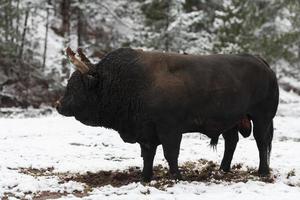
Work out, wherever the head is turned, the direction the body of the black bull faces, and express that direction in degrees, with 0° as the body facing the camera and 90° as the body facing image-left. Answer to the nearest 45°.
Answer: approximately 90°
